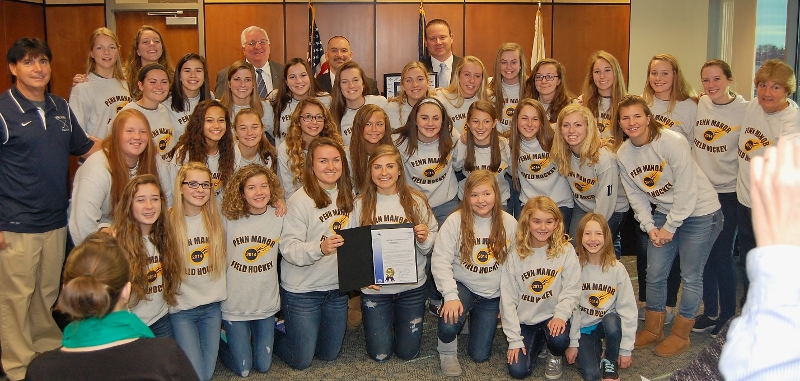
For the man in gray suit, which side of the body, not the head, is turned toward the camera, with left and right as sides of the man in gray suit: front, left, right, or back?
front

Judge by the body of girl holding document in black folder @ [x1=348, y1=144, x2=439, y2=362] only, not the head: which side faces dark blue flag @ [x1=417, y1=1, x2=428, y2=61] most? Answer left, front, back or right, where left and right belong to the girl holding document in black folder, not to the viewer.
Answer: back

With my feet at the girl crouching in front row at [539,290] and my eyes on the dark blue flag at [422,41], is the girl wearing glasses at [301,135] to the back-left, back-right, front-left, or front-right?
front-left

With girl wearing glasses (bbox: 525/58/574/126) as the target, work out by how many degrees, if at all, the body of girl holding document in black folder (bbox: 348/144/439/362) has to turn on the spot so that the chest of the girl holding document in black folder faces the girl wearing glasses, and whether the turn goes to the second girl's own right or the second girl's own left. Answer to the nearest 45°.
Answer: approximately 135° to the second girl's own left

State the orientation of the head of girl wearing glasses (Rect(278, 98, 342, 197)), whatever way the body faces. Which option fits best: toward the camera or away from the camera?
toward the camera

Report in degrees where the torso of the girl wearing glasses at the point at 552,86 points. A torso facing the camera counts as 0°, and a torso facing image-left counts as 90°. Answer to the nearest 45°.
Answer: approximately 0°

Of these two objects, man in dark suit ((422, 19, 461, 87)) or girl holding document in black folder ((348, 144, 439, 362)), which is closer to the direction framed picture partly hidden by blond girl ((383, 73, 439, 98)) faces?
the girl holding document in black folder

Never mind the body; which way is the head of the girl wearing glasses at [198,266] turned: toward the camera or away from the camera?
toward the camera

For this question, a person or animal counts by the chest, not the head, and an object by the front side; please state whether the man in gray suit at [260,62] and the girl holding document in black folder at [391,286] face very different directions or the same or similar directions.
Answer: same or similar directions

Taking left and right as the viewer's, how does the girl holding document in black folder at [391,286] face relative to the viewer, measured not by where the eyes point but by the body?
facing the viewer

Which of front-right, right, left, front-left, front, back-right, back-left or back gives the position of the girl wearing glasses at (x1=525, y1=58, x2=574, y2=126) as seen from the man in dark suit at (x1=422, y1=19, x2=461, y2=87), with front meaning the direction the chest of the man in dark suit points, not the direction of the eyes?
front-left

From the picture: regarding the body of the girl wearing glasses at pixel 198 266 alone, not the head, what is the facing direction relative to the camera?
toward the camera

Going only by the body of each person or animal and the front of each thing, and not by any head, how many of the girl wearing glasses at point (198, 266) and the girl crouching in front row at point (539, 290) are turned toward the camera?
2

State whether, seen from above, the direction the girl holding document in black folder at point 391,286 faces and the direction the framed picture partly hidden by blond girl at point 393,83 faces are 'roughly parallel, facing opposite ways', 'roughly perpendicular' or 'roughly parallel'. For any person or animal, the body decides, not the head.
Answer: roughly parallel
